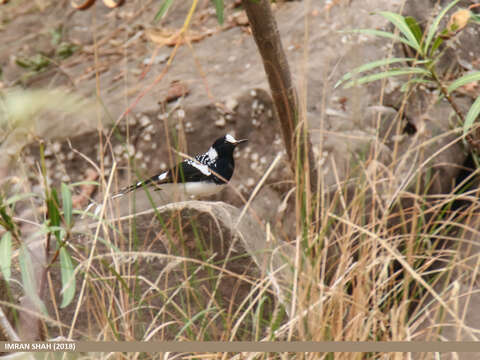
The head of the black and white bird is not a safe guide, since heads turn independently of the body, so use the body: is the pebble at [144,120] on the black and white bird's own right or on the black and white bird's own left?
on the black and white bird's own left

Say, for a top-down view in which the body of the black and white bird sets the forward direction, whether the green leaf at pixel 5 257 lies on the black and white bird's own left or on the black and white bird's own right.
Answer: on the black and white bird's own right

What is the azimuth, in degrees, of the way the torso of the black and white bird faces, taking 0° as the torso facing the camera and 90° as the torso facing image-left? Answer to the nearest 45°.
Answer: approximately 270°

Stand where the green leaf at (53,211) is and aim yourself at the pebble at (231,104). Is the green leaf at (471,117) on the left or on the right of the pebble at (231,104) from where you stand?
right

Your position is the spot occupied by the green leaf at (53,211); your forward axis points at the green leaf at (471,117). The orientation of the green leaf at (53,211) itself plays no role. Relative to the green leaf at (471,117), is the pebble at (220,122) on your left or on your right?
left

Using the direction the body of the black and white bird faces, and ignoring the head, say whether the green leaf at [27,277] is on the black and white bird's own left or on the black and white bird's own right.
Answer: on the black and white bird's own right
